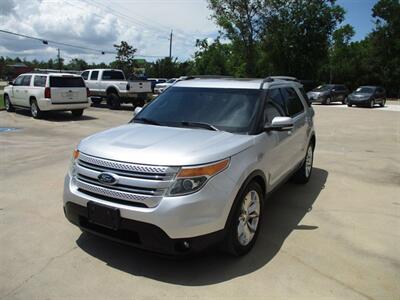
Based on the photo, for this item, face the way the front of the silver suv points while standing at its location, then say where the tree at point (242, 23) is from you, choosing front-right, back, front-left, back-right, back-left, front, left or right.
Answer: back-right

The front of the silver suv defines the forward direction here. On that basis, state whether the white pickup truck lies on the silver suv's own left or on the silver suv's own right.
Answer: on the silver suv's own right

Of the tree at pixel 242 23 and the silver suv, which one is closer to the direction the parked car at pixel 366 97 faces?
the silver suv

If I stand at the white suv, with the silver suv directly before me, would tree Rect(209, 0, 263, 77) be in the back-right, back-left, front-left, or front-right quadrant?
back-left

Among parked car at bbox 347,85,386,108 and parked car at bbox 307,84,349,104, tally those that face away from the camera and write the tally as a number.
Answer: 0

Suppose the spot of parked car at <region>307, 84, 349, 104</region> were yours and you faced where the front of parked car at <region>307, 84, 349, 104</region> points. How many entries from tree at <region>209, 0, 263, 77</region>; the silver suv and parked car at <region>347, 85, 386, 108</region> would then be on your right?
1

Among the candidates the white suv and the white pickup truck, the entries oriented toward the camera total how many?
0

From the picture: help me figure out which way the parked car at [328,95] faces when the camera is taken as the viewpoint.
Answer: facing the viewer and to the left of the viewer

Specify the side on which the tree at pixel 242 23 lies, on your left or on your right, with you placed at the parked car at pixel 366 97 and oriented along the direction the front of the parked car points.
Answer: on your right

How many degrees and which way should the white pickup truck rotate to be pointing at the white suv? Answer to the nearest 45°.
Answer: approximately 90° to its left

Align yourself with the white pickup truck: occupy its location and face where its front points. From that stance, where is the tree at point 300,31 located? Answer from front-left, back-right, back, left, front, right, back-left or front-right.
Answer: right

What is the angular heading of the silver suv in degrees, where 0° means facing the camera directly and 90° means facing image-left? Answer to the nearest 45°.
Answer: approximately 45°

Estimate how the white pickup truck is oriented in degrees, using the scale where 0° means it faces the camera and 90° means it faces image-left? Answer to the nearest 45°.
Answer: approximately 135°

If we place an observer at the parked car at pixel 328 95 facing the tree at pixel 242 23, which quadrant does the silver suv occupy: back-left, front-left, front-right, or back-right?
back-left
